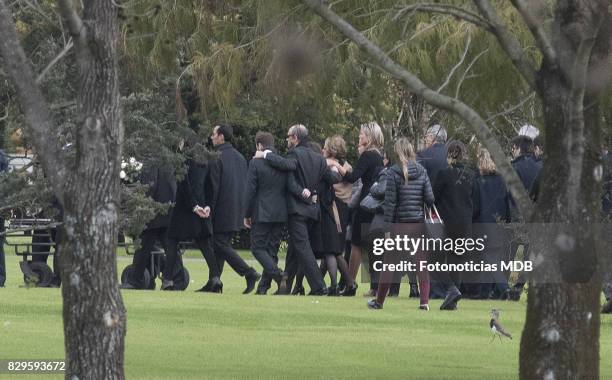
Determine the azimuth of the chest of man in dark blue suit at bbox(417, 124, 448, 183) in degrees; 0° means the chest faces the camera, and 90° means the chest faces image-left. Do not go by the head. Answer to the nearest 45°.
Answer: approximately 90°

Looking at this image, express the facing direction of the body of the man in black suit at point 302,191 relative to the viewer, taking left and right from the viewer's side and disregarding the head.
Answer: facing away from the viewer and to the left of the viewer

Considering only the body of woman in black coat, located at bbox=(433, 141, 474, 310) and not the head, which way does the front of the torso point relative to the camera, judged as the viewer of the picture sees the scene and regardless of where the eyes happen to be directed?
away from the camera

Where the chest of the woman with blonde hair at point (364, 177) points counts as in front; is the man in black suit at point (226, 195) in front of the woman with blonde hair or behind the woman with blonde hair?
in front

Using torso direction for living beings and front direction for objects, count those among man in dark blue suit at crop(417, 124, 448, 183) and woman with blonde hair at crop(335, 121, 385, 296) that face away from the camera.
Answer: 0

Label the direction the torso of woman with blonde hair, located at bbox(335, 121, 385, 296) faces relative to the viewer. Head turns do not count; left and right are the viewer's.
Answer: facing to the left of the viewer

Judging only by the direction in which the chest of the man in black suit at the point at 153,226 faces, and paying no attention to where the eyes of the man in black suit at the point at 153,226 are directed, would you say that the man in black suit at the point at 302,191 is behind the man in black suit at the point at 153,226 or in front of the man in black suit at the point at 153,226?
behind

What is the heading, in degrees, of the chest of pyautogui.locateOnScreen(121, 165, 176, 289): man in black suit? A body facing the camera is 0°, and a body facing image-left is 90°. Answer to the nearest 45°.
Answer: approximately 90°

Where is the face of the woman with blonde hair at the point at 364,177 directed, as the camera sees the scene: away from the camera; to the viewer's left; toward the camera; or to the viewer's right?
to the viewer's left

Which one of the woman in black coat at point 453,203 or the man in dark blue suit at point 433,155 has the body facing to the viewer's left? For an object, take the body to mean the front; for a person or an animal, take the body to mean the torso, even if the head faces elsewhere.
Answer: the man in dark blue suit
